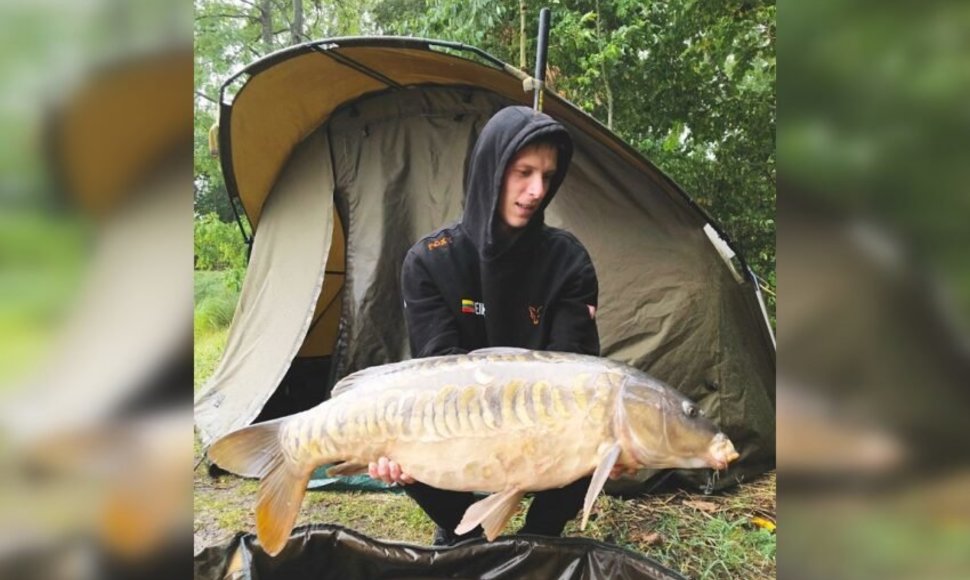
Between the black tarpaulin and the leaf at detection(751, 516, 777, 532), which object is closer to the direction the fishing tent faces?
the black tarpaulin

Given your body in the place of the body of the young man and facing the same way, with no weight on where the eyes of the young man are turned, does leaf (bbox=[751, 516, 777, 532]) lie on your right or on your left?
on your left

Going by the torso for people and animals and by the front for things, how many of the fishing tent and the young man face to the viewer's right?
0

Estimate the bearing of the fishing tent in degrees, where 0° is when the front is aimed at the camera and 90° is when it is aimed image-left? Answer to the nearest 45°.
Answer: approximately 45°

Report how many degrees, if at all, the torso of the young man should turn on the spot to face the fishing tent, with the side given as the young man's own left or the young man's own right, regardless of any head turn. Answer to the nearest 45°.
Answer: approximately 180°
